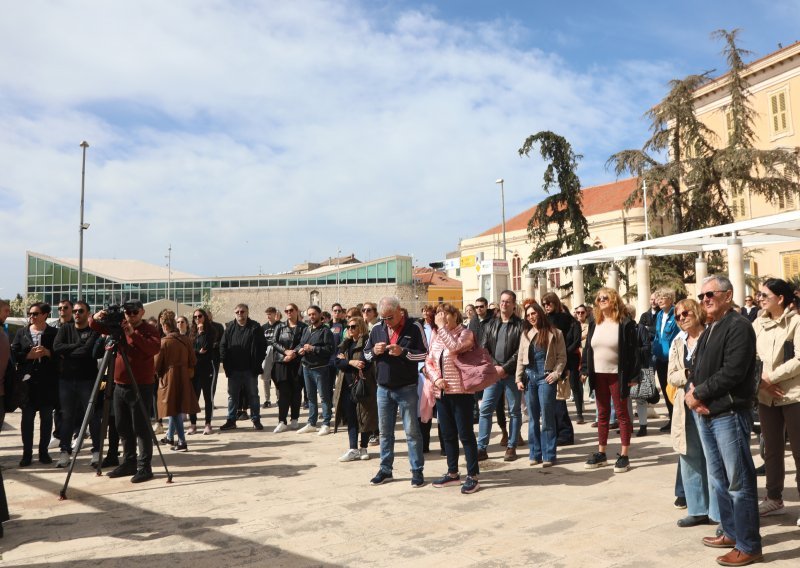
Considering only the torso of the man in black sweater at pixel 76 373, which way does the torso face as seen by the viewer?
toward the camera

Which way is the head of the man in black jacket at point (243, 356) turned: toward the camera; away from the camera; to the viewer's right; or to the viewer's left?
toward the camera

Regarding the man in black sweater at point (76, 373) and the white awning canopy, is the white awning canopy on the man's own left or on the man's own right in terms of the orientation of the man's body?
on the man's own left

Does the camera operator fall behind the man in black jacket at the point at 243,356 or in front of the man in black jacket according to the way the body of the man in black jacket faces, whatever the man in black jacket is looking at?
in front

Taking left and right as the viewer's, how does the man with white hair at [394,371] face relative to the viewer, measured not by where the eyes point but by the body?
facing the viewer

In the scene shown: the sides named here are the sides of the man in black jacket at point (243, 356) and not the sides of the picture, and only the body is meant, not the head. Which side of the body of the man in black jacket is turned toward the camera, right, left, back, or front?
front

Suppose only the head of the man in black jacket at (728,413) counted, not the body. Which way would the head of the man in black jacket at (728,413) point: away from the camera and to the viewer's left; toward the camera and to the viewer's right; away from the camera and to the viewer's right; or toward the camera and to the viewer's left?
toward the camera and to the viewer's left

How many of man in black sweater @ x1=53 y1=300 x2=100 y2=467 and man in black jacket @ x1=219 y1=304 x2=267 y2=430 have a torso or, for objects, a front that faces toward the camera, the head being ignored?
2

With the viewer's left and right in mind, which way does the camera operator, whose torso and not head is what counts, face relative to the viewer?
facing the viewer and to the left of the viewer

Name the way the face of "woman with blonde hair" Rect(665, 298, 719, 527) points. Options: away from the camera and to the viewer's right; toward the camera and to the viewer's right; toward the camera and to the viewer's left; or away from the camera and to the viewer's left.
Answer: toward the camera and to the viewer's left

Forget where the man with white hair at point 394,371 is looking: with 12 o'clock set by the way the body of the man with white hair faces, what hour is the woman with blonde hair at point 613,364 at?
The woman with blonde hair is roughly at 9 o'clock from the man with white hair.

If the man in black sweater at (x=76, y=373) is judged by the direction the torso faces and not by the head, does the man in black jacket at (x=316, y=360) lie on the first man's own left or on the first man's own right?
on the first man's own left
